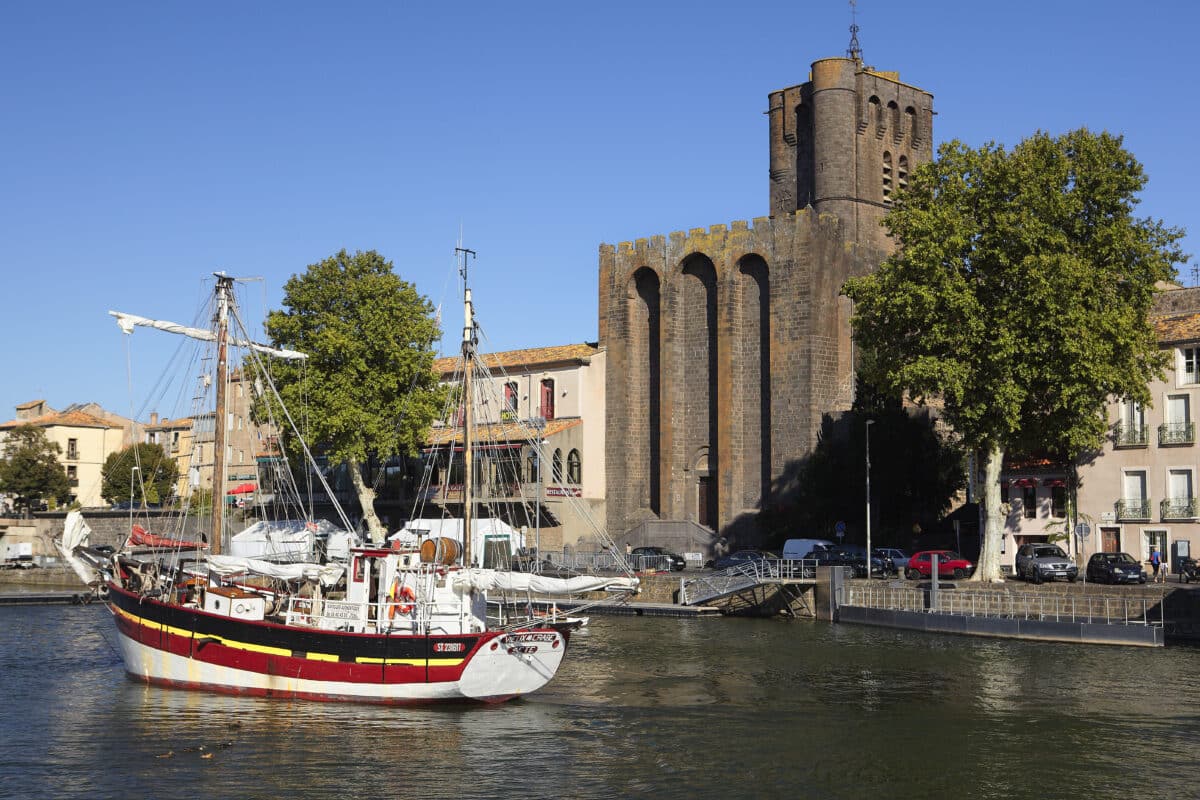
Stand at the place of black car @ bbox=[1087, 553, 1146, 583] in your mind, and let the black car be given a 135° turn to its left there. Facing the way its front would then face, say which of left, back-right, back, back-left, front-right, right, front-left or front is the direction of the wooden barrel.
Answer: back-left

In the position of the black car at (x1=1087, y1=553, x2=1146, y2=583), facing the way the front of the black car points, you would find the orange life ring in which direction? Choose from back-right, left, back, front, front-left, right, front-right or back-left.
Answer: right

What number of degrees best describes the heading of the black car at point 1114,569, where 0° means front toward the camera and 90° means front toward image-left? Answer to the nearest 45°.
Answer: approximately 315°

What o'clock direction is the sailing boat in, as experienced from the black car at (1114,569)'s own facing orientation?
The sailing boat is roughly at 3 o'clock from the black car.
